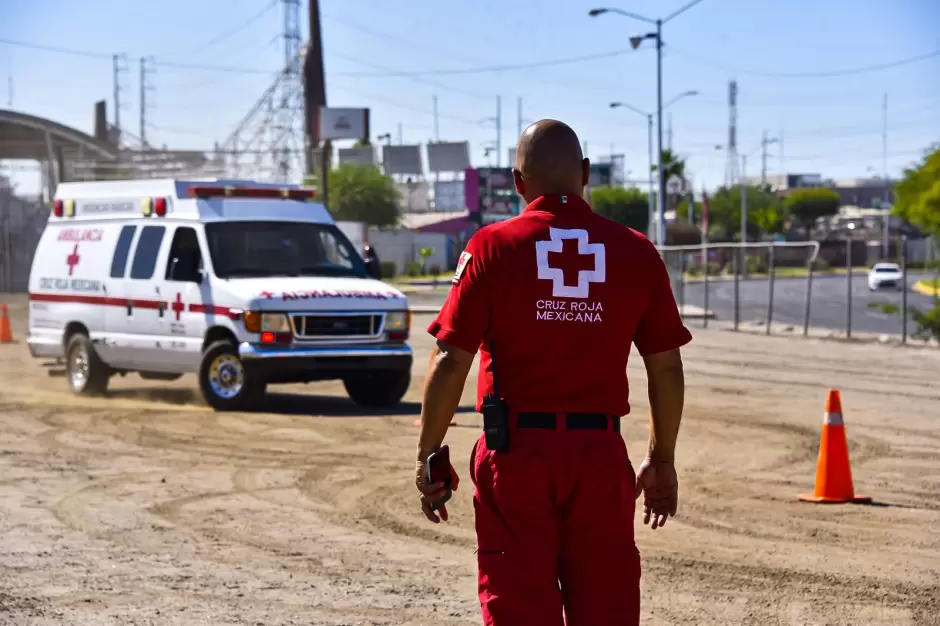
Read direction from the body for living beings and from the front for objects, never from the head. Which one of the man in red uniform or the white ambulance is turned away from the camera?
the man in red uniform

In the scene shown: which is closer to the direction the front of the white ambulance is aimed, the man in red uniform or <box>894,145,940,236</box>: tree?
the man in red uniform

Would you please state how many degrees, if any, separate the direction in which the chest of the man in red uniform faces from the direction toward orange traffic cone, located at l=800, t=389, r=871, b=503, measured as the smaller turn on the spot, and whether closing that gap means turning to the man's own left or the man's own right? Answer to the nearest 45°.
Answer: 0° — they already face it

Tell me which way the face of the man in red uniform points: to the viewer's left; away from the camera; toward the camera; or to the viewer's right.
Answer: away from the camera

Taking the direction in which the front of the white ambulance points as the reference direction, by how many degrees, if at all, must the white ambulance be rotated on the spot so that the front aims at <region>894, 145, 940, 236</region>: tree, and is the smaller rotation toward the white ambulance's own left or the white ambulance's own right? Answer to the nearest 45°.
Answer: approximately 90° to the white ambulance's own left

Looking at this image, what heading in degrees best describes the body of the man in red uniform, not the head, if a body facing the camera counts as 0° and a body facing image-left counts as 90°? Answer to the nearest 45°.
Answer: approximately 180°

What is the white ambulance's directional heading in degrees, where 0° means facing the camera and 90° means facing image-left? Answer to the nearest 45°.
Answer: approximately 315°

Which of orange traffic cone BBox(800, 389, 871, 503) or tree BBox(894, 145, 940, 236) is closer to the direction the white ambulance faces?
the orange traffic cone

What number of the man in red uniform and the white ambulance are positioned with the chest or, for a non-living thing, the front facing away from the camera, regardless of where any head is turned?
1
